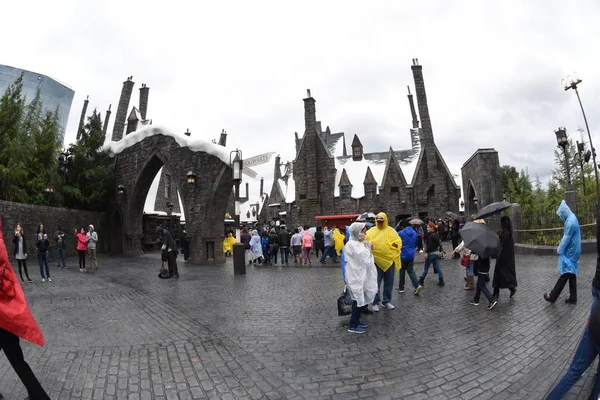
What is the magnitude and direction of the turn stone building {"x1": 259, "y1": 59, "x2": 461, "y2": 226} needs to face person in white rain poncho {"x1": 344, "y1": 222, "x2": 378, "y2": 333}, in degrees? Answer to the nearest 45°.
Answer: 0° — it already faces them

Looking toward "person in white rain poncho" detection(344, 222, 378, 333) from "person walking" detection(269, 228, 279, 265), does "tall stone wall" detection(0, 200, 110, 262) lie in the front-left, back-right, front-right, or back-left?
back-right

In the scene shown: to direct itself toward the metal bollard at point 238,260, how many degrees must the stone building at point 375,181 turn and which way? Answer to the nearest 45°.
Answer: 0° — it already faces it

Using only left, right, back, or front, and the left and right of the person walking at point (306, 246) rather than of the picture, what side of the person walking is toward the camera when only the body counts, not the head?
back
